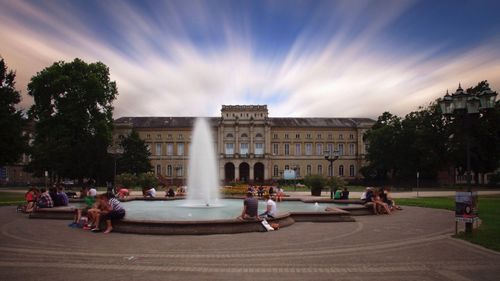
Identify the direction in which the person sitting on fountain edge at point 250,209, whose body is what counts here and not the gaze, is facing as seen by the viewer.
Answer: away from the camera

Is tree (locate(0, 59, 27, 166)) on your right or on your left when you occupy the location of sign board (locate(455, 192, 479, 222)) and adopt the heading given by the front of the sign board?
on your right

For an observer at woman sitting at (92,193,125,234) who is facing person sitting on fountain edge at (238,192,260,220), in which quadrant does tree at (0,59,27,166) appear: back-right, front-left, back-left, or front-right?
back-left

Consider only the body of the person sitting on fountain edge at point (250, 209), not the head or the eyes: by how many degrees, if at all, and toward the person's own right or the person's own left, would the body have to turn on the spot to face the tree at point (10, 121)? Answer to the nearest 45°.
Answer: approximately 45° to the person's own left

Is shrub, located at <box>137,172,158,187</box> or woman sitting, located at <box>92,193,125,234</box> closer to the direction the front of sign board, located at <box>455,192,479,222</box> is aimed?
the woman sitting

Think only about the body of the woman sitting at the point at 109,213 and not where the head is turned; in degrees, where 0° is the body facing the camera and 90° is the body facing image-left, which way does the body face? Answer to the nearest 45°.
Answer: approximately 45°

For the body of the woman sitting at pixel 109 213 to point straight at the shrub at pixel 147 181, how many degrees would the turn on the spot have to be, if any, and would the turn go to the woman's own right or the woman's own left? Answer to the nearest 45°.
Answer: approximately 135° to the woman's own right
